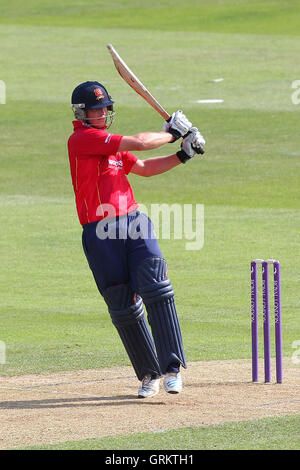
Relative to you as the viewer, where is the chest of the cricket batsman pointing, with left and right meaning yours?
facing the viewer and to the right of the viewer
